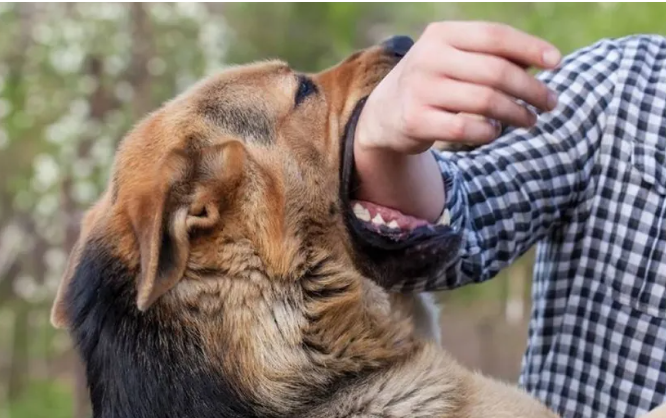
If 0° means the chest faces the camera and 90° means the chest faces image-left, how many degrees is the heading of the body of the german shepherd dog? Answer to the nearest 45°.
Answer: approximately 270°
